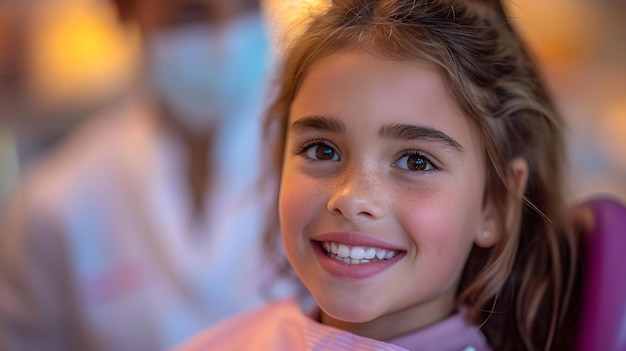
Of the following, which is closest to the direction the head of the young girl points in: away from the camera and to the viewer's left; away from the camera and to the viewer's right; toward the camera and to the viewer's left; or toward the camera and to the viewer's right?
toward the camera and to the viewer's left

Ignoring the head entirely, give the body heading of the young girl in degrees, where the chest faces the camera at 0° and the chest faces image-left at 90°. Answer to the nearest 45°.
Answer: approximately 45°

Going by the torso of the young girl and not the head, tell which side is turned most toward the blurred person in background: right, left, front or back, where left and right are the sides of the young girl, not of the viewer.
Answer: right
